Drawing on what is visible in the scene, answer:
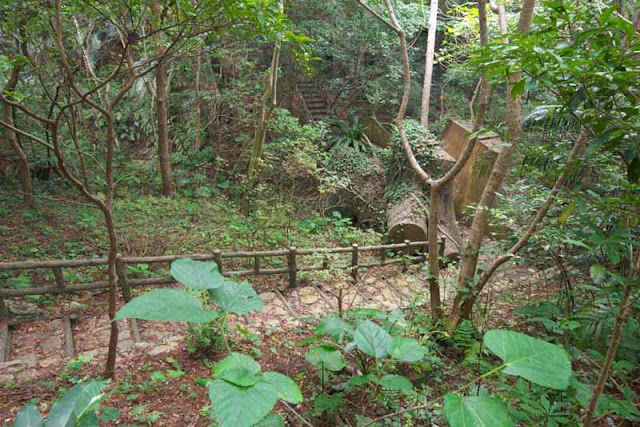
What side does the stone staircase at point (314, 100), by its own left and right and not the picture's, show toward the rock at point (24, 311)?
front

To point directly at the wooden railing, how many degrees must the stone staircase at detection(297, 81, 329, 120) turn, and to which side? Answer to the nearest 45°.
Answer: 0° — it already faces it

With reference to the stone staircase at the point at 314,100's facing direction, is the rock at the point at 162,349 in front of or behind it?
in front

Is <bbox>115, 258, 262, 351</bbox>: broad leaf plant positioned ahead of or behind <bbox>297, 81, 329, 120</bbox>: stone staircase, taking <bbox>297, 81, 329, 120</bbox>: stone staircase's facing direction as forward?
ahead

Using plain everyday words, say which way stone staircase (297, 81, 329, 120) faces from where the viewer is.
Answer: facing the viewer
